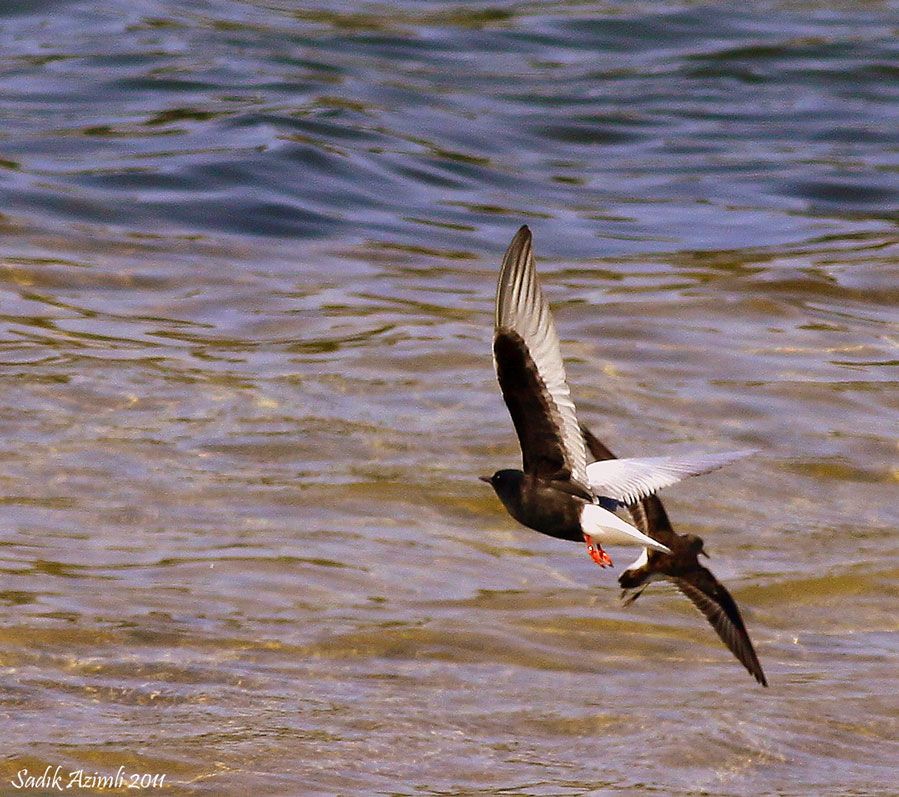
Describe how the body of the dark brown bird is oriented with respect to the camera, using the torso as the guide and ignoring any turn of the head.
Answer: to the viewer's right
